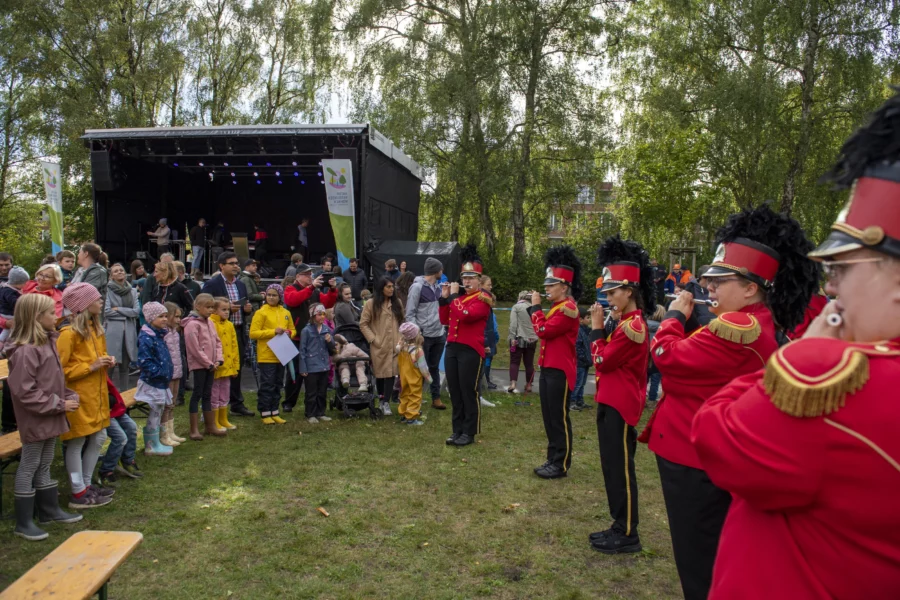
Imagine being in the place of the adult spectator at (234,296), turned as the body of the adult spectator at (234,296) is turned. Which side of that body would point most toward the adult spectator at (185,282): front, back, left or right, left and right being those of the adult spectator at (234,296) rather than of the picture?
back

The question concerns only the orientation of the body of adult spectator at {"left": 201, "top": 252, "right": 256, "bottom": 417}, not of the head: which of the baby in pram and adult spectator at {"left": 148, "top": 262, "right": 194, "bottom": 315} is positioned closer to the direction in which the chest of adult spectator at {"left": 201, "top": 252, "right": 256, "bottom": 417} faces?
the baby in pram

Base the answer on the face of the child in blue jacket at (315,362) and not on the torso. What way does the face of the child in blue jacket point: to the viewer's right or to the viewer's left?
to the viewer's right

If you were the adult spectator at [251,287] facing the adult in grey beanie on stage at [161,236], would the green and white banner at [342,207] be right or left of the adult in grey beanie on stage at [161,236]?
right

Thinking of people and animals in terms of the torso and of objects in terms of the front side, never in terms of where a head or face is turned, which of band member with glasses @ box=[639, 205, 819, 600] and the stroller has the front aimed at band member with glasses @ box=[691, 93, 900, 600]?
the stroller

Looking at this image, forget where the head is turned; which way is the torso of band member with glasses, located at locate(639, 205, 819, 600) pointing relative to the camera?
to the viewer's left

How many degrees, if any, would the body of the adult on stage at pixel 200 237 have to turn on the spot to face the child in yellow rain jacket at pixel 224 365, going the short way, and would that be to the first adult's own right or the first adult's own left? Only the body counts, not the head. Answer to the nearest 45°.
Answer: approximately 45° to the first adult's own right

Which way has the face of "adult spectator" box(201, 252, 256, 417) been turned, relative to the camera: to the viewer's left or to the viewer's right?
to the viewer's right

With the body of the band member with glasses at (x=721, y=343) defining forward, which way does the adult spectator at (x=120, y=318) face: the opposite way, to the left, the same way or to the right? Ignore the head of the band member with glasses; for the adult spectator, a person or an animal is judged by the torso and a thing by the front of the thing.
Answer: the opposite way

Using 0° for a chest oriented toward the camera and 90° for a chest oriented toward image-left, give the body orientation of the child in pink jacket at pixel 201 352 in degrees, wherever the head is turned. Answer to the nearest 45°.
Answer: approximately 315°

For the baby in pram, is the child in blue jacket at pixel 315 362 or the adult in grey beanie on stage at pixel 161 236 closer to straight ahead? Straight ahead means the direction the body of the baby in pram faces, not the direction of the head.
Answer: the child in blue jacket

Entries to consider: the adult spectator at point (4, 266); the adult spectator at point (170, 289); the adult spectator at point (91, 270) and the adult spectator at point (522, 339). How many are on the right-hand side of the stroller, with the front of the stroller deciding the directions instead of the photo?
3
